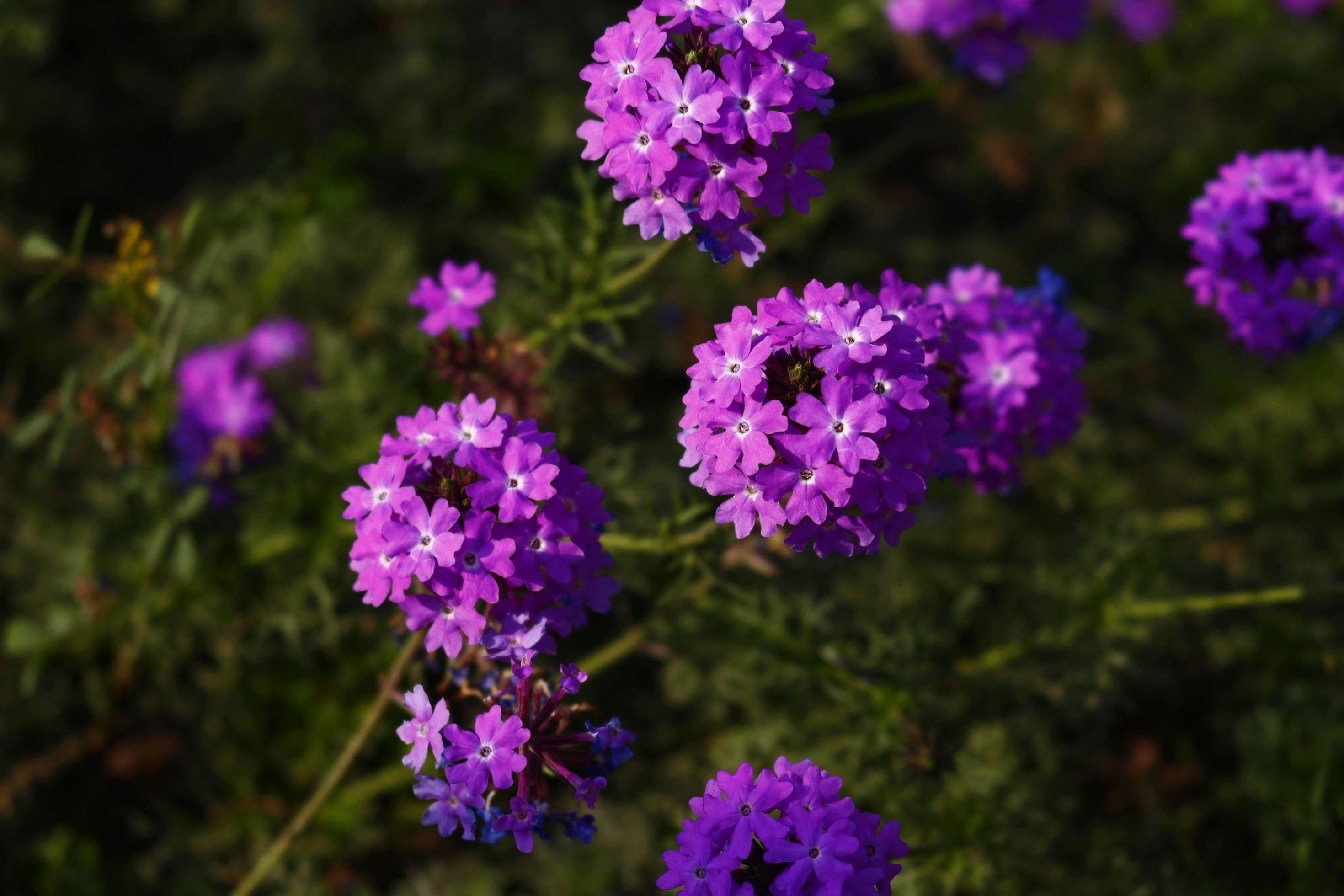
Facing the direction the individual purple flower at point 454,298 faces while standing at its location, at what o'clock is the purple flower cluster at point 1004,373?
The purple flower cluster is roughly at 9 o'clock from the individual purple flower.

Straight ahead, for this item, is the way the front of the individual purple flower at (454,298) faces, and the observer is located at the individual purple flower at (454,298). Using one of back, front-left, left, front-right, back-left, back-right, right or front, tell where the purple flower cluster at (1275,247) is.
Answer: left

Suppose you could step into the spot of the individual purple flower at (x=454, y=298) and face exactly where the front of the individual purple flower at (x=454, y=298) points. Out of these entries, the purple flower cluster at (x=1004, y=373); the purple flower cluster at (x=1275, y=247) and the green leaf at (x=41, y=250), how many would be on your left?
2

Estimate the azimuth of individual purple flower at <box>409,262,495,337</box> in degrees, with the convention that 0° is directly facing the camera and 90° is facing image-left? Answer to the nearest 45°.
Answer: approximately 0°
